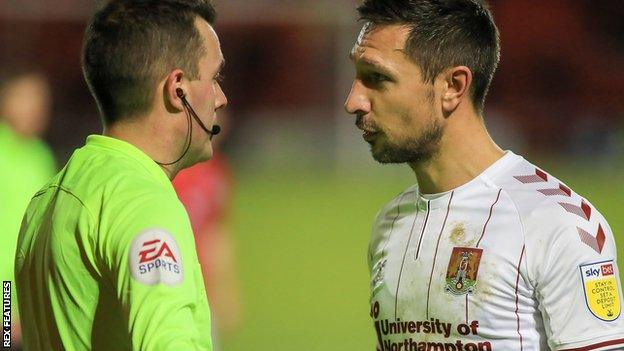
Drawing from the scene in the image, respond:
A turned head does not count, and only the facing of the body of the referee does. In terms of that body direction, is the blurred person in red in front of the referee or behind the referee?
in front

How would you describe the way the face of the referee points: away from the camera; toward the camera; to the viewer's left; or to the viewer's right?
to the viewer's right

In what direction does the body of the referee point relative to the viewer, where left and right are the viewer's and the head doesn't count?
facing away from the viewer and to the right of the viewer
